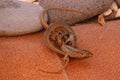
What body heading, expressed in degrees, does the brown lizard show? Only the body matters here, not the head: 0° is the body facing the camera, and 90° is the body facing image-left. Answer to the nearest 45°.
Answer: approximately 270°
